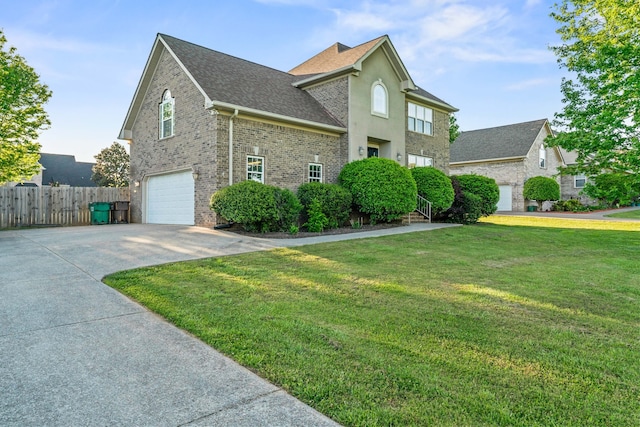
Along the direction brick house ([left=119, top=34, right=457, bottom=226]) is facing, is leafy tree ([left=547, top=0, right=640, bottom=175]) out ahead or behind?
ahead

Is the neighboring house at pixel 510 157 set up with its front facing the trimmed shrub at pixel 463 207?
no

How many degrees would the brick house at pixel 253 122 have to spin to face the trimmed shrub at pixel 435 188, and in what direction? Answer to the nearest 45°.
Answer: approximately 45° to its left

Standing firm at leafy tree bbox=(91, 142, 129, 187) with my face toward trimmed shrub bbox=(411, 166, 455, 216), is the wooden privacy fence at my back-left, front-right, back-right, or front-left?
front-right

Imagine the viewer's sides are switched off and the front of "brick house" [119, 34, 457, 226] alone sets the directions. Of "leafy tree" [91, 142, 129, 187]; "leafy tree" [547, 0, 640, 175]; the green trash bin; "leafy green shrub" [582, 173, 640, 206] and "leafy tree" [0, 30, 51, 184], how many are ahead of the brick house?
2

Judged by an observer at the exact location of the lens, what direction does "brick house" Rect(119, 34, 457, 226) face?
facing the viewer and to the right of the viewer

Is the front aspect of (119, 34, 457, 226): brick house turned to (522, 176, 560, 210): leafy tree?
no

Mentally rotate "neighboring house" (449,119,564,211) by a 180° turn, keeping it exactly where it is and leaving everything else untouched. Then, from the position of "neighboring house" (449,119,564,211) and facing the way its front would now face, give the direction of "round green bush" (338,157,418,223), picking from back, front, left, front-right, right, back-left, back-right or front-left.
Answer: back-left

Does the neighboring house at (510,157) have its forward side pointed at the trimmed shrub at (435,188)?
no

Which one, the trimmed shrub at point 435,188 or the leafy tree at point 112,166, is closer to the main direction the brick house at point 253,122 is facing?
the trimmed shrub

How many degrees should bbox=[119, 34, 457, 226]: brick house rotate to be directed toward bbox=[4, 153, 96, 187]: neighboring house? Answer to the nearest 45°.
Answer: approximately 180°

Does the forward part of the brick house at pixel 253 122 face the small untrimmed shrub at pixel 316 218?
yes

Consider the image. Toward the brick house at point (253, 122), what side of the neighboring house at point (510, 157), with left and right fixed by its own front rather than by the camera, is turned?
right

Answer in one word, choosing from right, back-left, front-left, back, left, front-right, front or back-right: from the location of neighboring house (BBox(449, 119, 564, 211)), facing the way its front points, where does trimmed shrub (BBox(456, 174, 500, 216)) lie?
front-right
